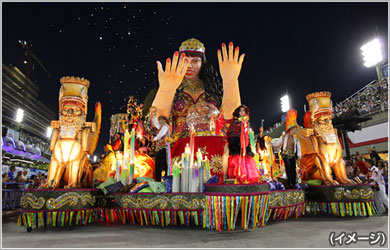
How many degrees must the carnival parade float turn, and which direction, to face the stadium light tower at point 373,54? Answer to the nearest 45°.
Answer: approximately 135° to its left

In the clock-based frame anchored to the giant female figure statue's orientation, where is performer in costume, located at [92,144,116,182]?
The performer in costume is roughly at 4 o'clock from the giant female figure statue.

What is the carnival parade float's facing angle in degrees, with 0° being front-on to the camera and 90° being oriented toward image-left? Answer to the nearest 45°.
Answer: approximately 0°

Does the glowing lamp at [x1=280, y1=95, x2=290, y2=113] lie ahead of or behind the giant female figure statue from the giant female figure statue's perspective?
behind

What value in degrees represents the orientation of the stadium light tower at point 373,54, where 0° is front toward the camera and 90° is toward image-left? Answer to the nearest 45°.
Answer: approximately 45°

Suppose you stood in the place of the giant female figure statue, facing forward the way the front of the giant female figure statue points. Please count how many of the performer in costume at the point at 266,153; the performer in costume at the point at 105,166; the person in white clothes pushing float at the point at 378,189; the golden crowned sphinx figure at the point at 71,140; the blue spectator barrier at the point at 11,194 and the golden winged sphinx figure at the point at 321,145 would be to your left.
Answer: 3
